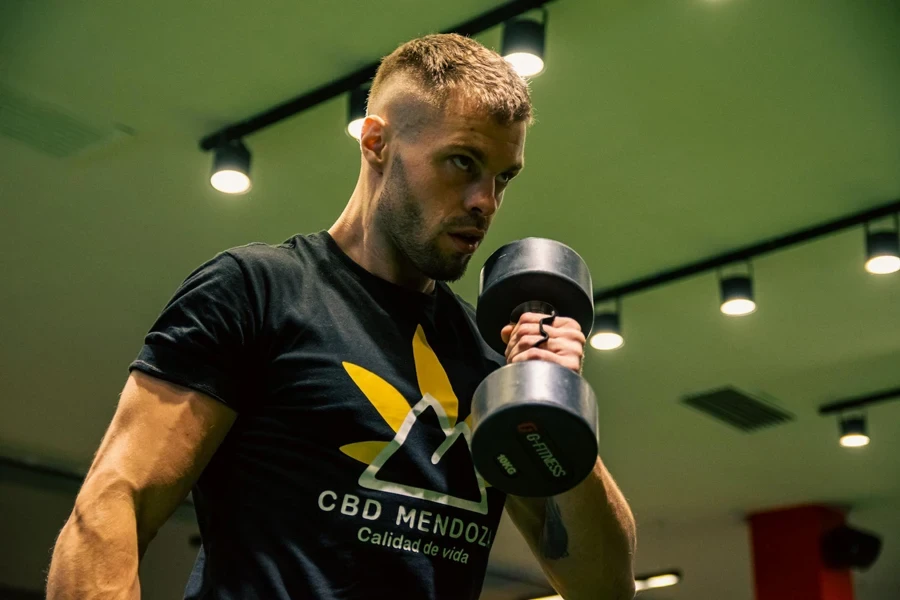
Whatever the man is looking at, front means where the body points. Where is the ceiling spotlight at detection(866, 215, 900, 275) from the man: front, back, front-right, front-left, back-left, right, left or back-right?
left

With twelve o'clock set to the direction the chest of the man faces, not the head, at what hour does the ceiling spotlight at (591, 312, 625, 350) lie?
The ceiling spotlight is roughly at 8 o'clock from the man.

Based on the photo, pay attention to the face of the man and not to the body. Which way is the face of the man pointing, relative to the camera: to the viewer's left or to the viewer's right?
to the viewer's right

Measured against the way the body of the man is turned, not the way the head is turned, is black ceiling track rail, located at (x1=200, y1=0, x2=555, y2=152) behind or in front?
behind

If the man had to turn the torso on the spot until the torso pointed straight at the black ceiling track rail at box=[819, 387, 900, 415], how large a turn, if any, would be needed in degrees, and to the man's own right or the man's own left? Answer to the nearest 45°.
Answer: approximately 90° to the man's own left

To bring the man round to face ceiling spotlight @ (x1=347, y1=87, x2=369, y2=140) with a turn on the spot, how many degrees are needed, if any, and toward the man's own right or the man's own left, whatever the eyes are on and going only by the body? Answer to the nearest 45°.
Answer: approximately 135° to the man's own left

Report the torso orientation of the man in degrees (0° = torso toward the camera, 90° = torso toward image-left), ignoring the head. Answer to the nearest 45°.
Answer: approximately 315°

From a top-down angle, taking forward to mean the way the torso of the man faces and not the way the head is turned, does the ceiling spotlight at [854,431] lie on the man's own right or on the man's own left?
on the man's own left
